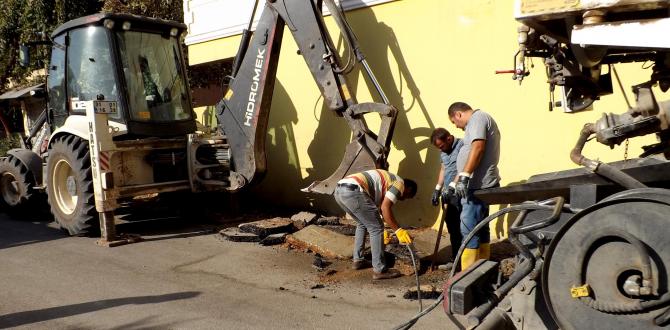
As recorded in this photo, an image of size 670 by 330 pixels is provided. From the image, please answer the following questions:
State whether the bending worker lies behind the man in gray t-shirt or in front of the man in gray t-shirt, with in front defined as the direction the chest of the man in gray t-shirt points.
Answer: in front

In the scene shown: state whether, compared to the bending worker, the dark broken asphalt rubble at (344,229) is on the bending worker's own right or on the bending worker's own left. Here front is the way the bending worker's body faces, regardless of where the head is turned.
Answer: on the bending worker's own left

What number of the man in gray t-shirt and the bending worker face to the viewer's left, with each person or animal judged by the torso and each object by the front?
1

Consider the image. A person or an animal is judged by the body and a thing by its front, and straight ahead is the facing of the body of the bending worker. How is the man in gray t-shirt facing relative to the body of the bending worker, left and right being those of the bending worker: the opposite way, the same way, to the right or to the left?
the opposite way

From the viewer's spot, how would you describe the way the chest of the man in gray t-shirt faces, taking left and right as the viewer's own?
facing to the left of the viewer

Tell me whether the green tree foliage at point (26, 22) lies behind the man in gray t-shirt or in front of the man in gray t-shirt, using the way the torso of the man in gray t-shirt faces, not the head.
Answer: in front

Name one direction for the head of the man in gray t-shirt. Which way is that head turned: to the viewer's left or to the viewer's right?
to the viewer's left

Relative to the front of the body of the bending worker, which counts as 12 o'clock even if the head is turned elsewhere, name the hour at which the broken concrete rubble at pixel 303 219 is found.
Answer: The broken concrete rubble is roughly at 8 o'clock from the bending worker.

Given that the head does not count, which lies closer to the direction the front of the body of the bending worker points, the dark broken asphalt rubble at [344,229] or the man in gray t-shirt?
the man in gray t-shirt

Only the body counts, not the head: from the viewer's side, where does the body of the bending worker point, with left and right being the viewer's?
facing to the right of the viewer

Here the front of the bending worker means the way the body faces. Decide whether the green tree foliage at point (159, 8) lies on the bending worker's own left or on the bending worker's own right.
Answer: on the bending worker's own left

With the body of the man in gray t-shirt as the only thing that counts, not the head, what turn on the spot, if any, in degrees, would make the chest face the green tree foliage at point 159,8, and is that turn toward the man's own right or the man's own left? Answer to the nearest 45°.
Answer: approximately 45° to the man's own right

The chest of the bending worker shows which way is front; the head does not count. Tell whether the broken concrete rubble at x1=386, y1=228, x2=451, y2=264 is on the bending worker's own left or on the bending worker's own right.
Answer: on the bending worker's own left

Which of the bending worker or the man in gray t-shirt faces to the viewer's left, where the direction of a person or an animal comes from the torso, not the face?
the man in gray t-shirt
